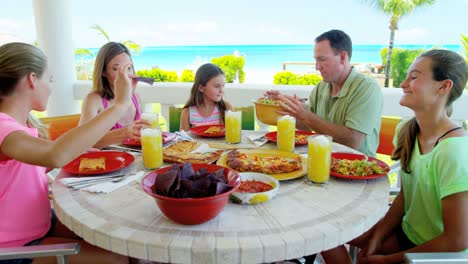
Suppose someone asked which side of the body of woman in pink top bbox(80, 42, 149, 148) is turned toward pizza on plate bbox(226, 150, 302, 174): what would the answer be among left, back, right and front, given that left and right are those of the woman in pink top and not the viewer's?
front

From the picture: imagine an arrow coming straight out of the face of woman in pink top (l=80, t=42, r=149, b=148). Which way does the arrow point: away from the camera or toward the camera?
toward the camera

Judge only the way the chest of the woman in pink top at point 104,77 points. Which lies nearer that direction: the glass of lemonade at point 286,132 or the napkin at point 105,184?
the glass of lemonade

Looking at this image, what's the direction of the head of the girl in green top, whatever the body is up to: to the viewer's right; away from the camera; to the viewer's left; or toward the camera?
to the viewer's left

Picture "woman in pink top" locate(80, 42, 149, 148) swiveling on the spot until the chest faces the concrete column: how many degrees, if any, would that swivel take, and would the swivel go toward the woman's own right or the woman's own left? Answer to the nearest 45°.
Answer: approximately 135° to the woman's own left

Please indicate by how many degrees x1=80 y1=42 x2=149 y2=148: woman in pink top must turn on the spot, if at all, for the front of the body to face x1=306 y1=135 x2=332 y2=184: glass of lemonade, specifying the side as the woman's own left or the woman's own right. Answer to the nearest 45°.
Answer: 0° — they already face it

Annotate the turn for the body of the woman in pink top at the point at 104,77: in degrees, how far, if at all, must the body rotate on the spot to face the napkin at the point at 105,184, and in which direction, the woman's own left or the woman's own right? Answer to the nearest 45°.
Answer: approximately 45° to the woman's own right

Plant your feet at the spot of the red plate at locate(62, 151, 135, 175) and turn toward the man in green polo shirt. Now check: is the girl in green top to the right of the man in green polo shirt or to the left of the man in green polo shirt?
right

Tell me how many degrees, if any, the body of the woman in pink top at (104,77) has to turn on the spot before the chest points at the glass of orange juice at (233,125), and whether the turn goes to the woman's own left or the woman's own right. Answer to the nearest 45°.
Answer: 0° — they already face it

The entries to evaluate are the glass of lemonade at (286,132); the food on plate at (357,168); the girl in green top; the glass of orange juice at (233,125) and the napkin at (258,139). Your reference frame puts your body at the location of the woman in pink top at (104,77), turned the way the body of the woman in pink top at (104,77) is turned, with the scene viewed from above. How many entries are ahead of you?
5

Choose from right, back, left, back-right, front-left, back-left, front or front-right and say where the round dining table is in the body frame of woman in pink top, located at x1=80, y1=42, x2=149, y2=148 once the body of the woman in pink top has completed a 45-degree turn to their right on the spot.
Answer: front

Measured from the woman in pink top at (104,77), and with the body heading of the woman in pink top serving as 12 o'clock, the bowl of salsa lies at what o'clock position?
The bowl of salsa is roughly at 1 o'clock from the woman in pink top.

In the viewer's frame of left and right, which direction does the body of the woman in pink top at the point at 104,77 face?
facing the viewer and to the right of the viewer

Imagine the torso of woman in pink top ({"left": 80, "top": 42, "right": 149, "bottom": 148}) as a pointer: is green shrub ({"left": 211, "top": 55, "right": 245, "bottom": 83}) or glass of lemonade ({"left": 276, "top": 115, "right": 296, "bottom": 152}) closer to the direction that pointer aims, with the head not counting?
the glass of lemonade

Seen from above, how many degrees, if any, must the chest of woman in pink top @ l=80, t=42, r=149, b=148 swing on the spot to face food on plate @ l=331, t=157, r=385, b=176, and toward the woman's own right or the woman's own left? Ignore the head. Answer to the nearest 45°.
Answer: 0° — they already face it

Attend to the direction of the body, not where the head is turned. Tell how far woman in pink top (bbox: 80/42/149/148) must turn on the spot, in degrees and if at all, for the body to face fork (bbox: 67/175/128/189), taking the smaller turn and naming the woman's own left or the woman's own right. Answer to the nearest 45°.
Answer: approximately 45° to the woman's own right

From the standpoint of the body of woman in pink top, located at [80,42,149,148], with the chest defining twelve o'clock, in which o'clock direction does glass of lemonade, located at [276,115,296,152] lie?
The glass of lemonade is roughly at 12 o'clock from the woman in pink top.

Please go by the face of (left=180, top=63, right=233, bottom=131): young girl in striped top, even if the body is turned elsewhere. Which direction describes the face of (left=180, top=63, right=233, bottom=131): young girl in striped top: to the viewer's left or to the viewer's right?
to the viewer's right
